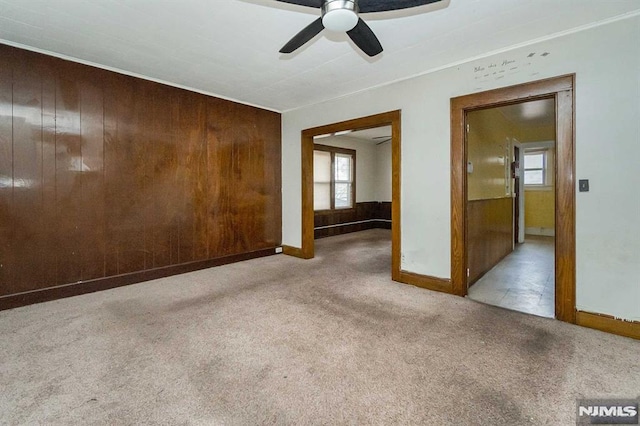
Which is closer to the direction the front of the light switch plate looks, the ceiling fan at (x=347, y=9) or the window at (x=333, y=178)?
the ceiling fan

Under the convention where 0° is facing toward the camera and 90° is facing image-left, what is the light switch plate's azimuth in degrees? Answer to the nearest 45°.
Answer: approximately 0°

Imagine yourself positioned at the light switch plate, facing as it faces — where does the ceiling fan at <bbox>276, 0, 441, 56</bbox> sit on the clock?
The ceiling fan is roughly at 1 o'clock from the light switch plate.

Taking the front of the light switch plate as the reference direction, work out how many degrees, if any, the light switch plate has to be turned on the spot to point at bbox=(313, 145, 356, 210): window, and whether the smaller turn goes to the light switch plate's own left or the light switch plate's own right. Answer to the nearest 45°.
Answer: approximately 135° to the light switch plate's own right
